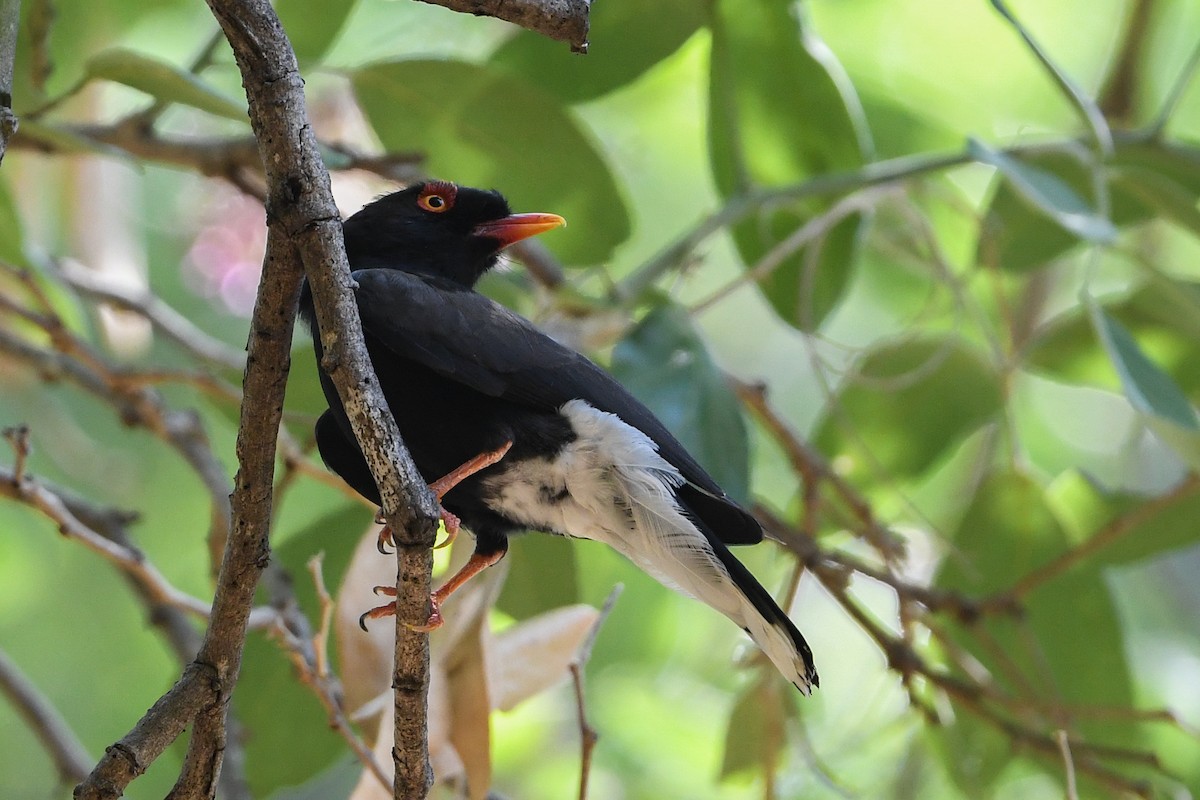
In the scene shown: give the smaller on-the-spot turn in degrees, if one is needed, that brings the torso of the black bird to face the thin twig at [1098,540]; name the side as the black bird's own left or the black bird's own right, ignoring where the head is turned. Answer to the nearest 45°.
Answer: approximately 135° to the black bird's own right

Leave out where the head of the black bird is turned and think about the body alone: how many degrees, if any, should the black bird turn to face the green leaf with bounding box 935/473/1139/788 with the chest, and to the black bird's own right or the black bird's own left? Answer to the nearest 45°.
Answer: approximately 135° to the black bird's own right

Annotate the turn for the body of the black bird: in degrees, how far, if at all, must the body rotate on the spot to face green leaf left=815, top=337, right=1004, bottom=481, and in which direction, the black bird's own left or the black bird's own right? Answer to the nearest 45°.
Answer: approximately 135° to the black bird's own right

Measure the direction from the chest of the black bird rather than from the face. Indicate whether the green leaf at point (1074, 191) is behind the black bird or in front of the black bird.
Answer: behind

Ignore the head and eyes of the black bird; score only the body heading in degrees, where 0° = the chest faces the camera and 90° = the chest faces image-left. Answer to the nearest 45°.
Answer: approximately 90°

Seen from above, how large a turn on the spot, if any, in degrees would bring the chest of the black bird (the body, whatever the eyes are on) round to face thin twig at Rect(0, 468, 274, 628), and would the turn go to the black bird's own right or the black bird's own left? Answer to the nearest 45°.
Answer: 0° — it already faces it

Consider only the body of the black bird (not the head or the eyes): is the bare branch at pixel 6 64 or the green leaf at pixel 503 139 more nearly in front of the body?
the bare branch
